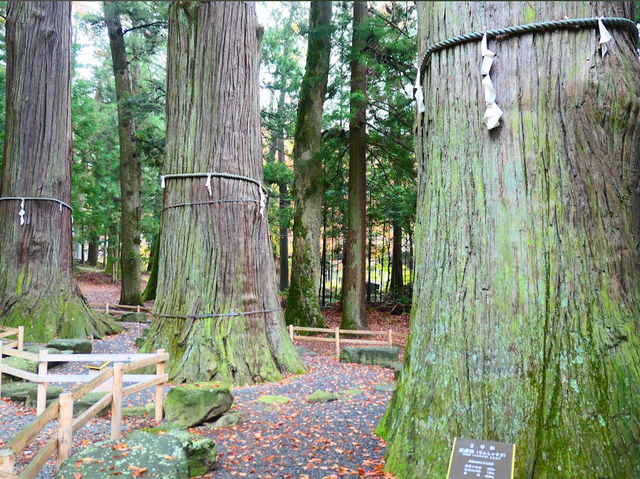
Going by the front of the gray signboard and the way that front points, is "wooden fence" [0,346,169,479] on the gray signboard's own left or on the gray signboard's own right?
on the gray signboard's own right

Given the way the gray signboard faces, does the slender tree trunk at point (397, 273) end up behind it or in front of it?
behind

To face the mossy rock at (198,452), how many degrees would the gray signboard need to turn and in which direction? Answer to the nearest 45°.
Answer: approximately 90° to its right

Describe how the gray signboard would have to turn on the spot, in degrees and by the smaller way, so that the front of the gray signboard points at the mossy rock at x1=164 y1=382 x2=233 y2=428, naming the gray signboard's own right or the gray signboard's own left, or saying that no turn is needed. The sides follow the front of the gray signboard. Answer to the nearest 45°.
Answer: approximately 135° to the gray signboard's own right

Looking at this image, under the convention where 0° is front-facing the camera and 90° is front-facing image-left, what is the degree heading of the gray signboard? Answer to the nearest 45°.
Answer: approximately 0°

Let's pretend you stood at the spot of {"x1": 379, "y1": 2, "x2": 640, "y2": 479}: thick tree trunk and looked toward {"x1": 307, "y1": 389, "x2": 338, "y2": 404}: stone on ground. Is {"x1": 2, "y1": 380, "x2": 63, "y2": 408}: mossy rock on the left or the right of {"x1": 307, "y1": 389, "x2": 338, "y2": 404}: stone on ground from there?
left

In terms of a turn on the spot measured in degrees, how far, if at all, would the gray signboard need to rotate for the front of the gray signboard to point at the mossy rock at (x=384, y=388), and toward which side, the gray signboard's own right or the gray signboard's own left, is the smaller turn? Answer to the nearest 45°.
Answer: approximately 180°

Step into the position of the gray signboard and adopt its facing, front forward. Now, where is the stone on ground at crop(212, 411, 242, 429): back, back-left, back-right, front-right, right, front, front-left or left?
back-right

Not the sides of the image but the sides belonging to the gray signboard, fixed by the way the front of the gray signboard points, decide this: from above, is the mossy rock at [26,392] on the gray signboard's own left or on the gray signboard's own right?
on the gray signboard's own right

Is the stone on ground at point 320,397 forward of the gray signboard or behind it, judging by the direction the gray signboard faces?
behind

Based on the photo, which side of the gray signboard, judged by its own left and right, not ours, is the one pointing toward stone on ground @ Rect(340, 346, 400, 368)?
back
